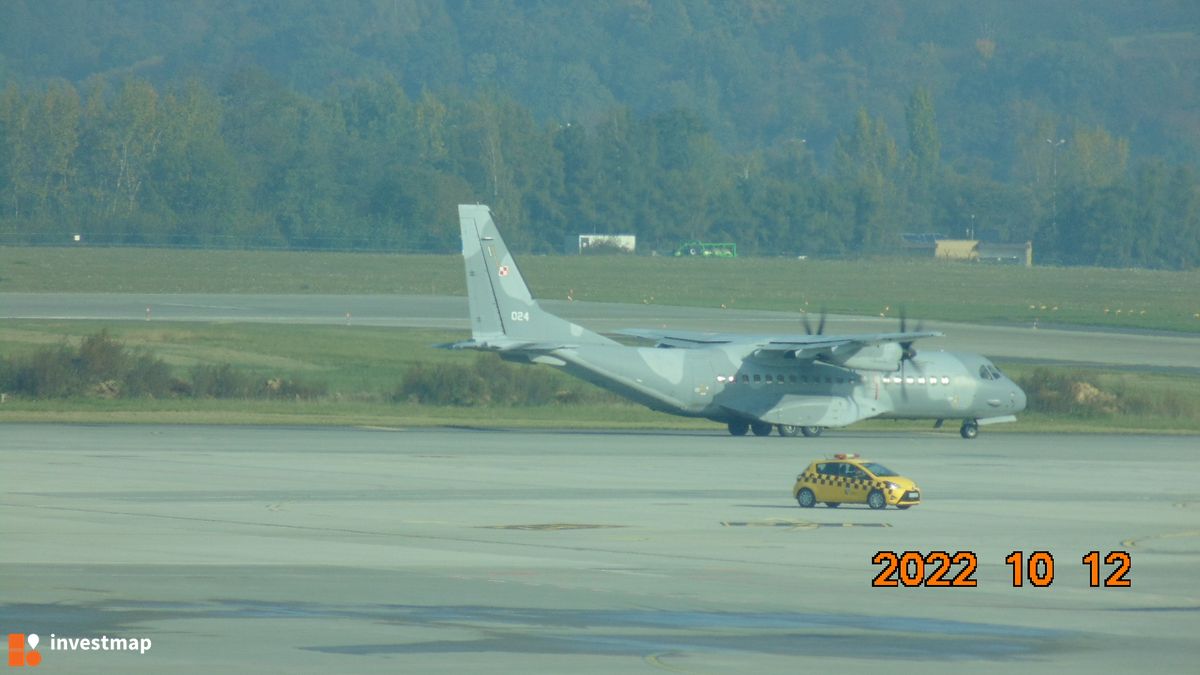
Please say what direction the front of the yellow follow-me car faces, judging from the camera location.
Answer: facing the viewer and to the right of the viewer
